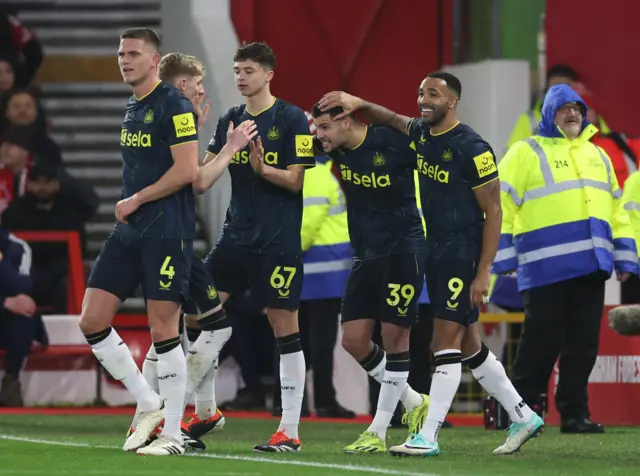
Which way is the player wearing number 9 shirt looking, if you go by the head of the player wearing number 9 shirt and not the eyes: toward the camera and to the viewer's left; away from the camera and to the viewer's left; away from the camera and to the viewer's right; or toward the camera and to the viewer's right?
toward the camera and to the viewer's left

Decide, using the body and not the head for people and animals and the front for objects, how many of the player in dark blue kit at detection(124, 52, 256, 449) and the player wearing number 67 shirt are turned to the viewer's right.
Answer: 1

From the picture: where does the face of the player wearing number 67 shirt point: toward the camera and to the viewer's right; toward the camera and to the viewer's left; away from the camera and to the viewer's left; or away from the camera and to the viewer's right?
toward the camera and to the viewer's left

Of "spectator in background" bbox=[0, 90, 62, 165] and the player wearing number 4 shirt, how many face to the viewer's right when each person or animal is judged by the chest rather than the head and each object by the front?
0

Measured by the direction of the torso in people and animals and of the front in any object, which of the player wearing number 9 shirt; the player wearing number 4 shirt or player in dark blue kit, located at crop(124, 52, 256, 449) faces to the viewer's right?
the player in dark blue kit

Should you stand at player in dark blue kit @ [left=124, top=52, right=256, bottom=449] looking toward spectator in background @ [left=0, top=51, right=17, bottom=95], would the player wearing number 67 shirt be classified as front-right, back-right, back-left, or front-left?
back-right

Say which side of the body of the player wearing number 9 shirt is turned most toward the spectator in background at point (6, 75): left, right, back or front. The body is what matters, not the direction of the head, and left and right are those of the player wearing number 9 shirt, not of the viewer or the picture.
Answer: right

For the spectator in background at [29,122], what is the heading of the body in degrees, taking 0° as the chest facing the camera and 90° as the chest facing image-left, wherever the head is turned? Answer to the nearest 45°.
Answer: approximately 0°

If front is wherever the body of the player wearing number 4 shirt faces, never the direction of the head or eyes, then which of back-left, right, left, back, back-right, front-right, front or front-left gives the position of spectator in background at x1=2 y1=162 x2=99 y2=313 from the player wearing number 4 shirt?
back-right

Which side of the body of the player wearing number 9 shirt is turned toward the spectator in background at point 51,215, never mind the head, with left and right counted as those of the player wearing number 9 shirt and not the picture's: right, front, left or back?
right
